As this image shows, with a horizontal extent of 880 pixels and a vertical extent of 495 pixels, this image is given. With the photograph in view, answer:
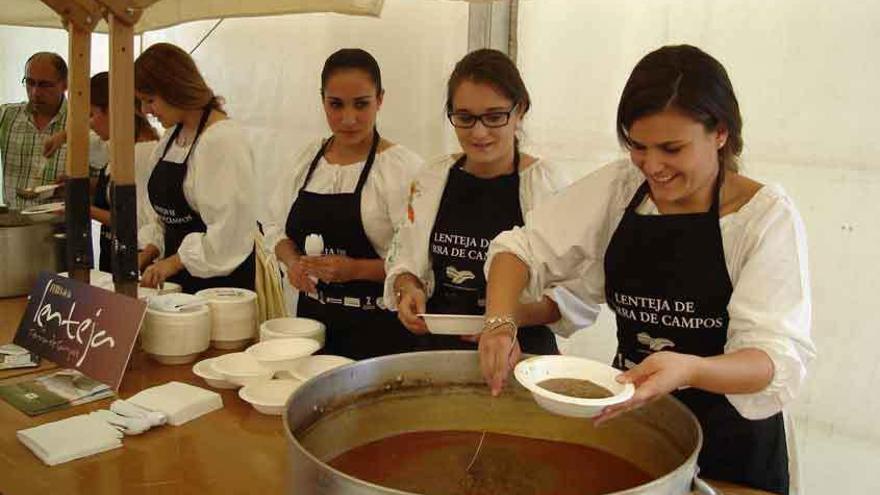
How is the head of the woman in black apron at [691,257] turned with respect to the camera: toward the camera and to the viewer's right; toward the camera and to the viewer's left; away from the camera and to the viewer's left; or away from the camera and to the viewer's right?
toward the camera and to the viewer's left

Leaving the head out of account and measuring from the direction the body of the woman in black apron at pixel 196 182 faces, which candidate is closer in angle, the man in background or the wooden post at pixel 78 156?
the wooden post

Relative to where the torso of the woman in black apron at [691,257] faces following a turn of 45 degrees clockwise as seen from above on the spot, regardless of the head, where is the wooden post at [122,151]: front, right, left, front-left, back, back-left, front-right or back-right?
front

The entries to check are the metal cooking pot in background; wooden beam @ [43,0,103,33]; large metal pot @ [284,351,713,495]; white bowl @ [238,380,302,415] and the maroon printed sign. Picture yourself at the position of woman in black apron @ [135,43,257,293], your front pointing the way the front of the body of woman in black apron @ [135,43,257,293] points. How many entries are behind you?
0

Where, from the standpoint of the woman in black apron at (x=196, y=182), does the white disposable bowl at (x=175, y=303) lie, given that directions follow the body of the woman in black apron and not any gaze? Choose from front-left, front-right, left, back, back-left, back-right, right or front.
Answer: front-left

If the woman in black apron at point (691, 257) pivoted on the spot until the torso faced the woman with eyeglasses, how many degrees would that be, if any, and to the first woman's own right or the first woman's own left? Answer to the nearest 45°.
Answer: approximately 90° to the first woman's own right

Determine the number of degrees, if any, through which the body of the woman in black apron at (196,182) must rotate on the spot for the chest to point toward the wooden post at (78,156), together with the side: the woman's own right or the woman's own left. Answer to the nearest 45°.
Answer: approximately 45° to the woman's own left

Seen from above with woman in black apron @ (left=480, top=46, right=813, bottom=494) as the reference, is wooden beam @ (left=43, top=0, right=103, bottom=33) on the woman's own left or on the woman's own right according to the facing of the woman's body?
on the woman's own right

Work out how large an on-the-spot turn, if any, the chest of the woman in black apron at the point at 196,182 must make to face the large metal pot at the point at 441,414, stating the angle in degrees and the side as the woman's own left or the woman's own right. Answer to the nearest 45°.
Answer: approximately 45° to the woman's own left

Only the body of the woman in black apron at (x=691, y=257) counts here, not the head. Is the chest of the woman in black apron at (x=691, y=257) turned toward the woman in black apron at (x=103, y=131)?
no

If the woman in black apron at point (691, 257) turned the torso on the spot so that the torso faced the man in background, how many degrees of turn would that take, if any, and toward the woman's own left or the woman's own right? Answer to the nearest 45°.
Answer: approximately 90° to the woman's own right

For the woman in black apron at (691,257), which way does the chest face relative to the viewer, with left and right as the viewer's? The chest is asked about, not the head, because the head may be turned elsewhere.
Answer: facing the viewer and to the left of the viewer

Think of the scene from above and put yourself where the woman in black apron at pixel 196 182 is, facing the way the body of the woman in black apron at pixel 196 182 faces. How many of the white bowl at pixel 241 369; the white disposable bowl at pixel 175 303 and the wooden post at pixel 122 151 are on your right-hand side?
0

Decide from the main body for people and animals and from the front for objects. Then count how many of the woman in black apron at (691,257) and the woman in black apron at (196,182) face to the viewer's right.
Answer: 0

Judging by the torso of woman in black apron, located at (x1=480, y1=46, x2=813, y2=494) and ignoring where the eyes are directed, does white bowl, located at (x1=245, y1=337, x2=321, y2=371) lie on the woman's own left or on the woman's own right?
on the woman's own right

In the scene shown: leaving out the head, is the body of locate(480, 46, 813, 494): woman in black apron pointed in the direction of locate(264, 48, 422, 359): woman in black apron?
no
